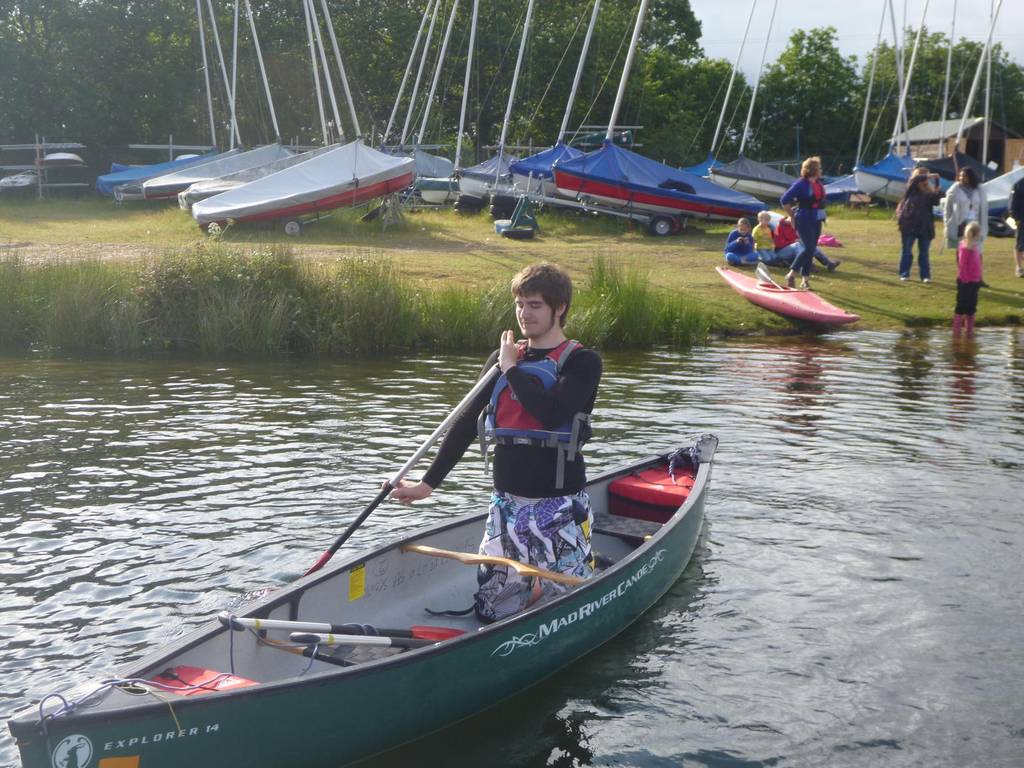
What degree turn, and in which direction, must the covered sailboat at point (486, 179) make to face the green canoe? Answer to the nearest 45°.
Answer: approximately 90° to its right

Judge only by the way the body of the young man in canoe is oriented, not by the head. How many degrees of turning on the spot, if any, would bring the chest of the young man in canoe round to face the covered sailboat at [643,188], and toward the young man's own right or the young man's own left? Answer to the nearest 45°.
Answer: approximately 135° to the young man's own right

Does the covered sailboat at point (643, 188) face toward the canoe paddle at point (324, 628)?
no

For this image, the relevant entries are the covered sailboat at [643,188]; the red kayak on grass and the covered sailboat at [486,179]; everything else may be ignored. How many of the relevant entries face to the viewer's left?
1

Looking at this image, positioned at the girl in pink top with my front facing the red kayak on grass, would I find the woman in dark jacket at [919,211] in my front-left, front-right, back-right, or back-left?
front-right

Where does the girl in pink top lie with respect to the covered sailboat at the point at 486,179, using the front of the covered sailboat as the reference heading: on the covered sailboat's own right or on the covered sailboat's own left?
on the covered sailboat's own left

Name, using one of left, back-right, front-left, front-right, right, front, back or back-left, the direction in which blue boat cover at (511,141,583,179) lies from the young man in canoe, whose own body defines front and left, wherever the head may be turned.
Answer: back-right

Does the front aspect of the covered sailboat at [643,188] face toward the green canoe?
no
